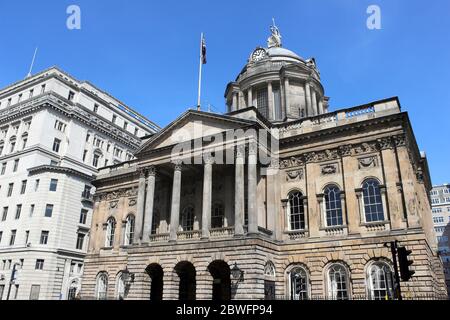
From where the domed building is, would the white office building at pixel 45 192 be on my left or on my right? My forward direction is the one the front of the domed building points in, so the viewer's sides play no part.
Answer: on my right
